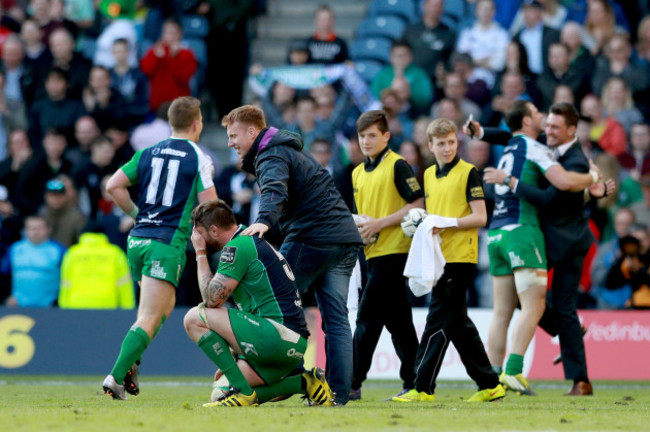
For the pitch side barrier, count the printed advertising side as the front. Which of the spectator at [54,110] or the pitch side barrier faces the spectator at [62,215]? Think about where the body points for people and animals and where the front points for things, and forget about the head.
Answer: the spectator at [54,110]

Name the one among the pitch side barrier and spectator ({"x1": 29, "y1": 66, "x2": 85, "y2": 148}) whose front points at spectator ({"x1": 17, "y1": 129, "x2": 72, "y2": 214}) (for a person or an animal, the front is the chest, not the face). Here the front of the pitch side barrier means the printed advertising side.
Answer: spectator ({"x1": 29, "y1": 66, "x2": 85, "y2": 148})

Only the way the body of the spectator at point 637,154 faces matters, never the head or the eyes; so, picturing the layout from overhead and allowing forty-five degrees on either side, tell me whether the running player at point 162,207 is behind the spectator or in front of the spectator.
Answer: in front

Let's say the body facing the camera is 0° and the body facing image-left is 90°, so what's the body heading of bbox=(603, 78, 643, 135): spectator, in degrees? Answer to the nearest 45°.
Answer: approximately 0°

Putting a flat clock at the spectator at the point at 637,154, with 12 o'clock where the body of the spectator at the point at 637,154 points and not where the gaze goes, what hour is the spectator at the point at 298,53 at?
the spectator at the point at 298,53 is roughly at 3 o'clock from the spectator at the point at 637,154.

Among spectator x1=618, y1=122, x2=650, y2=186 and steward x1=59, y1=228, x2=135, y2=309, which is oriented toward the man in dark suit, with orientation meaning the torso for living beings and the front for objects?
spectator x1=618, y1=122, x2=650, y2=186

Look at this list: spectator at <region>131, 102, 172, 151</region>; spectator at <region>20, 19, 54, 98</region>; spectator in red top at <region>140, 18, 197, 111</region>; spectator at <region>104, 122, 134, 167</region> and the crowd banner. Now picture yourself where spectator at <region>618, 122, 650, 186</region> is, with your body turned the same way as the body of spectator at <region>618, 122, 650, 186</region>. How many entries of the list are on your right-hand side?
5

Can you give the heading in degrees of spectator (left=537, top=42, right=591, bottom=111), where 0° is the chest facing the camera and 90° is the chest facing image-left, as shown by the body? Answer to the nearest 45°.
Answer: approximately 0°

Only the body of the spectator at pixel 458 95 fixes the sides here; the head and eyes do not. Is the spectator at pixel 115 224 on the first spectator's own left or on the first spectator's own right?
on the first spectator's own right
